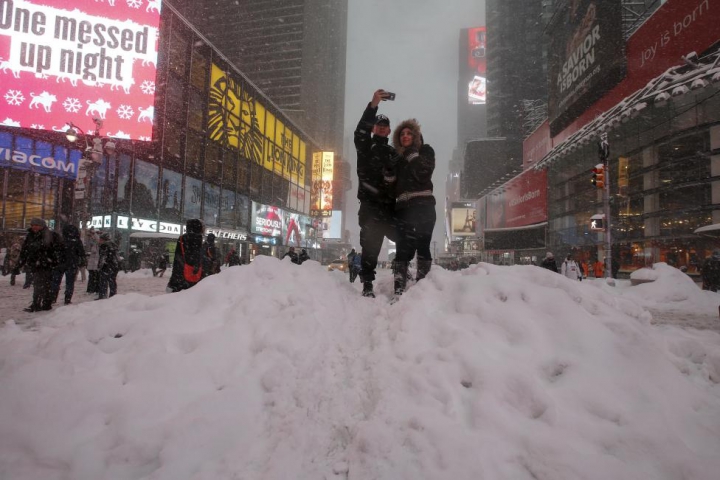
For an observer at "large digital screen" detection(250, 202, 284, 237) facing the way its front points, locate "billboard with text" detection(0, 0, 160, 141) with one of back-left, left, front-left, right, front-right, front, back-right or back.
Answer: right

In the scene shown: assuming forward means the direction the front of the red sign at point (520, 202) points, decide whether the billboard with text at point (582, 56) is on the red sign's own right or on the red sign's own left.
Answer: on the red sign's own left

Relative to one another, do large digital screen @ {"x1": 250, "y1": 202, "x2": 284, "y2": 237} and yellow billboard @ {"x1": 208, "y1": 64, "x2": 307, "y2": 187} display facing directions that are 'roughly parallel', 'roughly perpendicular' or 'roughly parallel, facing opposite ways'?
roughly parallel

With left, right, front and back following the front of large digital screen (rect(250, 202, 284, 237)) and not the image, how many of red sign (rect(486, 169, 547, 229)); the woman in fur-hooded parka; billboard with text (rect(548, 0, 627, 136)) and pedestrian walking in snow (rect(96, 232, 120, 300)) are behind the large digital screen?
0

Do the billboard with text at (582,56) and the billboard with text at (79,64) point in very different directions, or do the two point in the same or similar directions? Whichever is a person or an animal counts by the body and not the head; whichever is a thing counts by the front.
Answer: very different directions

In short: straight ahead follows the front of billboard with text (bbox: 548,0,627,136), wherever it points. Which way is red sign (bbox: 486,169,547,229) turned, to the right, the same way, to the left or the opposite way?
the same way

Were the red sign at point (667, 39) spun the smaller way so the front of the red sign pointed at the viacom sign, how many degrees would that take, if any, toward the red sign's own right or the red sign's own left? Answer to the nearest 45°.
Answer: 0° — it already faces it

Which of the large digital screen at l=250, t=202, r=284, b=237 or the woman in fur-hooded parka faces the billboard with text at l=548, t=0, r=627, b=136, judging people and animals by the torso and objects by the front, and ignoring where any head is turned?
the large digital screen

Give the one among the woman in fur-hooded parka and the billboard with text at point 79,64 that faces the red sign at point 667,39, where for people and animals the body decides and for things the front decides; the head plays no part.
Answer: the billboard with text

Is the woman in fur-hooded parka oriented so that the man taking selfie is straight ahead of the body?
no

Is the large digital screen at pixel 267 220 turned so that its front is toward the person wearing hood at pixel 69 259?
no

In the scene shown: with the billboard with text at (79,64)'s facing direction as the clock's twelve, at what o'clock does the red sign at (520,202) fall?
The red sign is roughly at 9 o'clock from the billboard with text.

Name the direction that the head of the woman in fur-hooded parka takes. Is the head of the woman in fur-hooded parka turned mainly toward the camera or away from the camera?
toward the camera

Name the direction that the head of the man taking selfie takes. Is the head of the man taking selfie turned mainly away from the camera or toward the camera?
toward the camera

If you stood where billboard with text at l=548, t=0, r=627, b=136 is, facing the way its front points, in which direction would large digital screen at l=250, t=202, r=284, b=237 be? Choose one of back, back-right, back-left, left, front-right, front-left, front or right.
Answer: front-right

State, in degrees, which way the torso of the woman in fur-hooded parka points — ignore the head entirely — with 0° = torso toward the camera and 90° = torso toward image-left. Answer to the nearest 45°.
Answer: approximately 45°

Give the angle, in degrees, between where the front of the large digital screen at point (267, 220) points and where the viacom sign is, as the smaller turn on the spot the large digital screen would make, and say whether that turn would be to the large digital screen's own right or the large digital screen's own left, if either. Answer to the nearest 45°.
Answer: approximately 90° to the large digital screen's own right

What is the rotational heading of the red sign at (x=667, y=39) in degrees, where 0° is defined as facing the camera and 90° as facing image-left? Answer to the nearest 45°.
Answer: approximately 45°

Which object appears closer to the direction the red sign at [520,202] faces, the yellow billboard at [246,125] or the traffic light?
the yellow billboard

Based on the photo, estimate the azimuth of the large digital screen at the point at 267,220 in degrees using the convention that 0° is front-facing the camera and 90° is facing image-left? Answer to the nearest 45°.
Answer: approximately 315°

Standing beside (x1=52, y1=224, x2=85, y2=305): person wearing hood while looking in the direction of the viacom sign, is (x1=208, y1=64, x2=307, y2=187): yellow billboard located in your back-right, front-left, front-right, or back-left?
front-right
